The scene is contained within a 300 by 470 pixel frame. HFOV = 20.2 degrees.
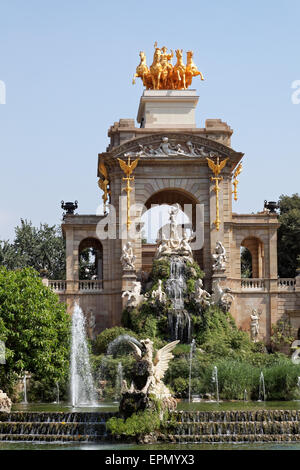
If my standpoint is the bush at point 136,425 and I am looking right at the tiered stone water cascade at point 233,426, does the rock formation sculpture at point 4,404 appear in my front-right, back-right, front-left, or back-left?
back-left

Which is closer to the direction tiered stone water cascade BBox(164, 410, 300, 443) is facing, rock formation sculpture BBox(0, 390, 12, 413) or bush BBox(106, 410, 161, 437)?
the bush

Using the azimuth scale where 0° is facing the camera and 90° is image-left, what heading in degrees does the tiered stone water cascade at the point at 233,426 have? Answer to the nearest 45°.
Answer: approximately 0°

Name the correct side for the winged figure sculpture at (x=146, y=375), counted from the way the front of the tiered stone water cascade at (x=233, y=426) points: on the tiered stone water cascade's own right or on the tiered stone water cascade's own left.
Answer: on the tiered stone water cascade's own right

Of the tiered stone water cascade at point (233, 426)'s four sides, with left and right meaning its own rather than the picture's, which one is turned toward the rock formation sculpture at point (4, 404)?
right

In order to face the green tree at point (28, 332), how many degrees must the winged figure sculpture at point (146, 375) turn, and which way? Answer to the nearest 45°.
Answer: approximately 90° to its right

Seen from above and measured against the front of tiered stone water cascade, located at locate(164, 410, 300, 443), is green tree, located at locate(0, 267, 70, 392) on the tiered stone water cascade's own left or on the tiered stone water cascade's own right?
on the tiered stone water cascade's own right
